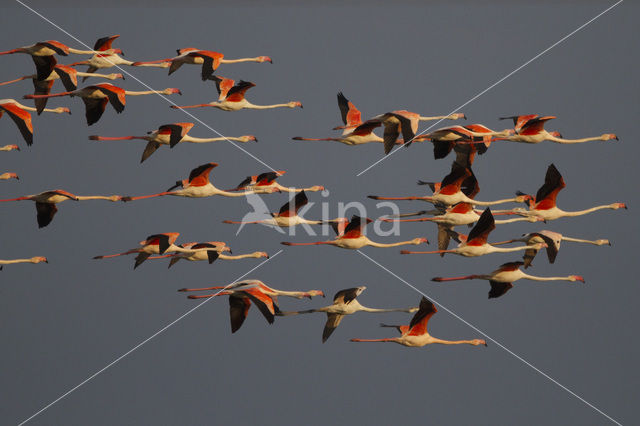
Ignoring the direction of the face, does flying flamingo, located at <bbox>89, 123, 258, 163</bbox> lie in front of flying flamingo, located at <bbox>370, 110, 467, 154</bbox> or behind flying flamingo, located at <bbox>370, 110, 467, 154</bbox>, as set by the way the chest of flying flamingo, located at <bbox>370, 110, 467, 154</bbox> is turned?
behind

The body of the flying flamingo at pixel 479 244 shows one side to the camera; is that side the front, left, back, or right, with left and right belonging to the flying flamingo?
right

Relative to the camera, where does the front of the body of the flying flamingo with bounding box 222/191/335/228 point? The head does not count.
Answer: to the viewer's right

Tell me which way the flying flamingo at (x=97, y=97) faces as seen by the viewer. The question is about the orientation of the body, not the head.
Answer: to the viewer's right

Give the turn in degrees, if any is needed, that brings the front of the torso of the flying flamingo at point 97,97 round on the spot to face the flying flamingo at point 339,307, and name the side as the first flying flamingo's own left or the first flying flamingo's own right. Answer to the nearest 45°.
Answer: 0° — it already faces it

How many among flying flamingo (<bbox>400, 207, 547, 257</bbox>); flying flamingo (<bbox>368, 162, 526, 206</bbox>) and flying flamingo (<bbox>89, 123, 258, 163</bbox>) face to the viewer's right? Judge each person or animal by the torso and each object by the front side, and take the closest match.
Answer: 3

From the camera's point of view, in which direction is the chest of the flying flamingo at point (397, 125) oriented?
to the viewer's right

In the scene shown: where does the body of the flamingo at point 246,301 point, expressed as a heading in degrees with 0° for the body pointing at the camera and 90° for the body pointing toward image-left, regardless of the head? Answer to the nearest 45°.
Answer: approximately 270°

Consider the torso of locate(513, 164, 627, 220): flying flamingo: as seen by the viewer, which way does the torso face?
to the viewer's right
